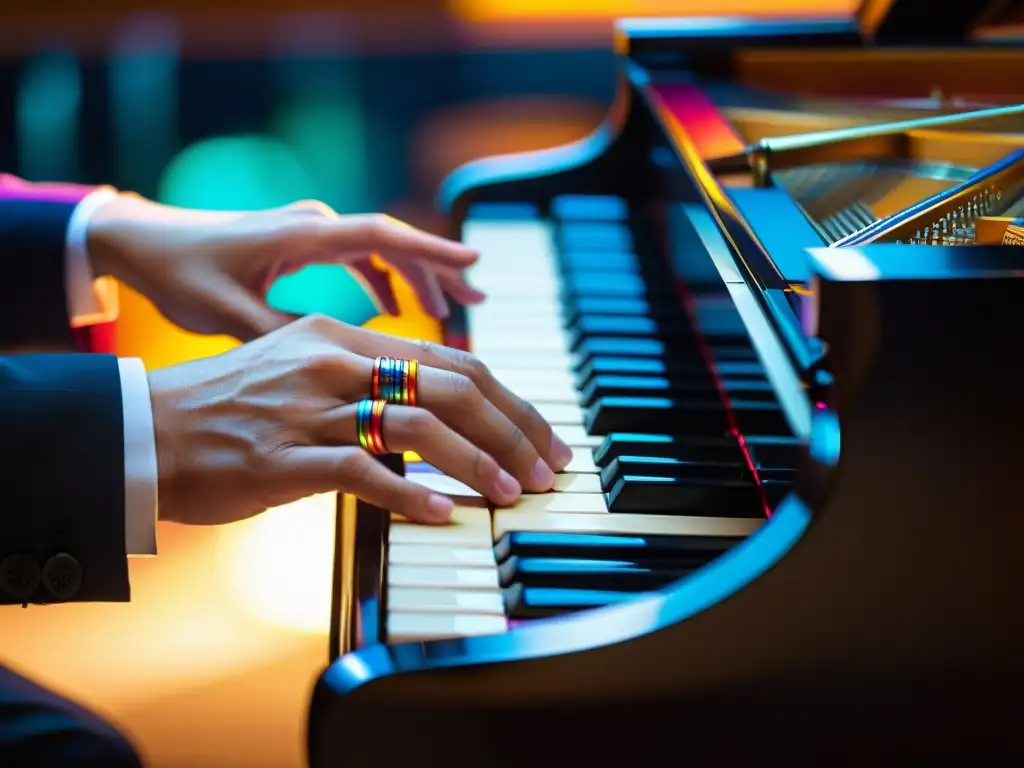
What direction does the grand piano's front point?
to the viewer's left
